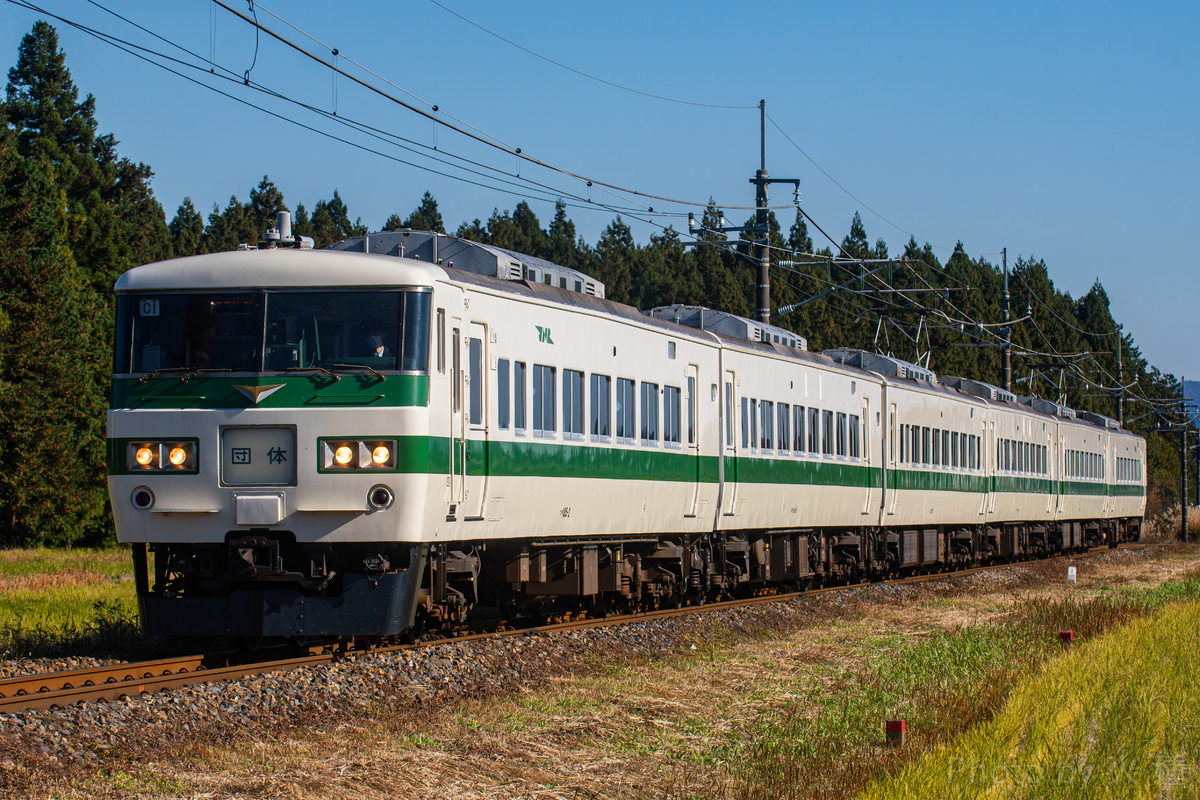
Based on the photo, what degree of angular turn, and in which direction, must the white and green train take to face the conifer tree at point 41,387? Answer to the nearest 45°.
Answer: approximately 90° to its right

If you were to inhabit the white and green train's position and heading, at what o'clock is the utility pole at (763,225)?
The utility pole is roughly at 5 o'clock from the white and green train.

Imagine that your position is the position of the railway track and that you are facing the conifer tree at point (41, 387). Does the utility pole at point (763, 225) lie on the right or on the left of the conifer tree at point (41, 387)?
right

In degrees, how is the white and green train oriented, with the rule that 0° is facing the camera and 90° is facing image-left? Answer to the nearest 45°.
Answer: approximately 45°
